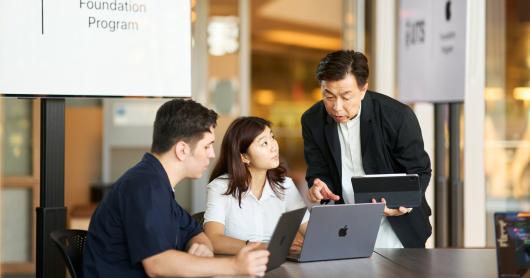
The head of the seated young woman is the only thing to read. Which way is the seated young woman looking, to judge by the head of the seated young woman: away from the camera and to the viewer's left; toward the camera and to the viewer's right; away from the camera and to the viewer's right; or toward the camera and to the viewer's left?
toward the camera and to the viewer's right

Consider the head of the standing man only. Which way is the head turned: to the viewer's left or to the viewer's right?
to the viewer's left

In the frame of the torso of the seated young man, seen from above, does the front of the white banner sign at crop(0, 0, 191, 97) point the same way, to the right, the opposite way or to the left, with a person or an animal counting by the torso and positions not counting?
to the right

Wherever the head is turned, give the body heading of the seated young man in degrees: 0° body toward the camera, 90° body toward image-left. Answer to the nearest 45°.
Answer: approximately 270°

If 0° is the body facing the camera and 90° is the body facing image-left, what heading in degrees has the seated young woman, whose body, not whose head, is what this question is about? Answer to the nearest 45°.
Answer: approximately 315°

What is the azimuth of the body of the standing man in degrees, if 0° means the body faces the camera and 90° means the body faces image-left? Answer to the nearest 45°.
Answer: approximately 45°

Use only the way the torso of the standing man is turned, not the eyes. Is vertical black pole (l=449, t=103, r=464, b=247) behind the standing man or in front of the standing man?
behind

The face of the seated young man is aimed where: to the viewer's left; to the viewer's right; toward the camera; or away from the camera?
to the viewer's right

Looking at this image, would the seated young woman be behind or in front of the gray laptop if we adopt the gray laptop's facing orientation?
in front

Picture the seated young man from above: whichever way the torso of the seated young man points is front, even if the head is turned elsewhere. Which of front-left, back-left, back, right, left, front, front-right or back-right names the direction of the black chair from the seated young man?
back-left

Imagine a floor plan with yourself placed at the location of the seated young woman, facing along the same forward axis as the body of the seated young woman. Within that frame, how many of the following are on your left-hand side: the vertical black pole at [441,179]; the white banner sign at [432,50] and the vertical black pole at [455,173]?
3

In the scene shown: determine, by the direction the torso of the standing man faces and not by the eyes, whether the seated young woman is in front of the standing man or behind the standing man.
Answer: in front
